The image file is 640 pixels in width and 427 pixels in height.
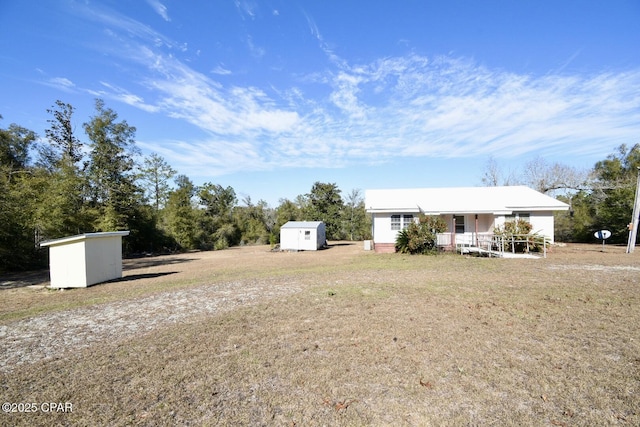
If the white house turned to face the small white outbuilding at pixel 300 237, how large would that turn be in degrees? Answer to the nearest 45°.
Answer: approximately 90° to its right

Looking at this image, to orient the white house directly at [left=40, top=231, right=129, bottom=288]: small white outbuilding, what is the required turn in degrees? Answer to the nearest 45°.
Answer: approximately 45° to its right

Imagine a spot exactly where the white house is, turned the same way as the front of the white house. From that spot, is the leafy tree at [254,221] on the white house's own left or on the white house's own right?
on the white house's own right

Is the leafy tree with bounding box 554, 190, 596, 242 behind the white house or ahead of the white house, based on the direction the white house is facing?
behind

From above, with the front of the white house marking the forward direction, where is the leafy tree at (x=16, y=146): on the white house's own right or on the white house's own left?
on the white house's own right

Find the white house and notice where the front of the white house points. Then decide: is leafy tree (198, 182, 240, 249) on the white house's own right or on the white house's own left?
on the white house's own right

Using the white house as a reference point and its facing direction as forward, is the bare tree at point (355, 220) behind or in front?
behind

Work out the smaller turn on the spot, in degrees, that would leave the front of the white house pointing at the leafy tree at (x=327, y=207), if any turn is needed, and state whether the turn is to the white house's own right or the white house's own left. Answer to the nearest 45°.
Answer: approximately 135° to the white house's own right

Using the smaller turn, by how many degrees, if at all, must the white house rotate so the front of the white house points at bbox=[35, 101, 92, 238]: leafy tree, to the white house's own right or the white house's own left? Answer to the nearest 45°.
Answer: approximately 90° to the white house's own right

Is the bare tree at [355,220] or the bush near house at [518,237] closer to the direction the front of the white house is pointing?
the bush near house

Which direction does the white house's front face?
toward the camera

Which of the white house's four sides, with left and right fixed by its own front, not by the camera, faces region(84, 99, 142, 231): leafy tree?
right

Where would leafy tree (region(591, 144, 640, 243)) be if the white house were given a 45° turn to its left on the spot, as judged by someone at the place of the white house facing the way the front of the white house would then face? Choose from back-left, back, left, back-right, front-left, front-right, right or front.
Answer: left

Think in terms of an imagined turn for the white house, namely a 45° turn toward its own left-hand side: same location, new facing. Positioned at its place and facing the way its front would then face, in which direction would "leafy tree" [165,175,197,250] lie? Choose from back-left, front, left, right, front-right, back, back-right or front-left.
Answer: back-right
